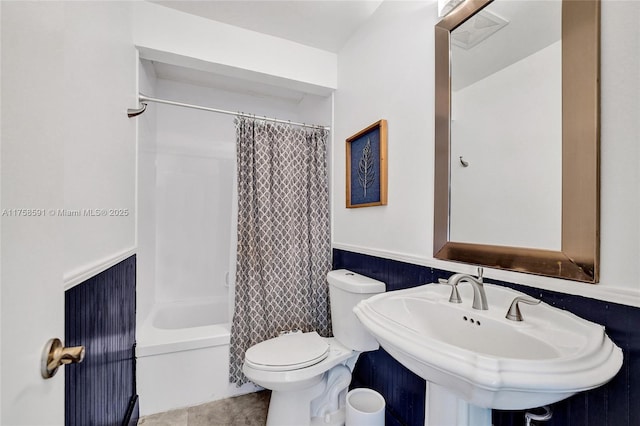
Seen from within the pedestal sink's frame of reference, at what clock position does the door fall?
The door is roughly at 12 o'clock from the pedestal sink.

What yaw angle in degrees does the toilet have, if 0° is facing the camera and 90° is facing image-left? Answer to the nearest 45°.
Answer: approximately 45°

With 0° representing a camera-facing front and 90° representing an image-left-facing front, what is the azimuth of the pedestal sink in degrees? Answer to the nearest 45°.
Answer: approximately 45°

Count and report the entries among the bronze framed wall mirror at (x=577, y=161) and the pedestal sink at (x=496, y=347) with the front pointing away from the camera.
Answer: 0

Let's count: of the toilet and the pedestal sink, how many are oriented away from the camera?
0

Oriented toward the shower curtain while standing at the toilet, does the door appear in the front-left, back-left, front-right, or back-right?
back-left

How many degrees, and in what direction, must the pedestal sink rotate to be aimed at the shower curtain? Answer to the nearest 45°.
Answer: approximately 90° to its right
